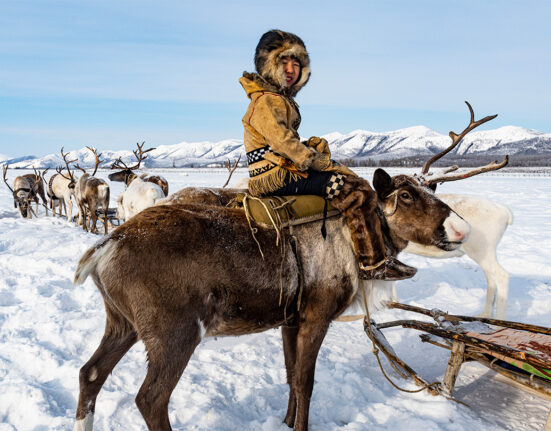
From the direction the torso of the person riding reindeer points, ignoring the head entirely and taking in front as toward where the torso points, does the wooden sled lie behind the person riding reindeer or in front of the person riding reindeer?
in front

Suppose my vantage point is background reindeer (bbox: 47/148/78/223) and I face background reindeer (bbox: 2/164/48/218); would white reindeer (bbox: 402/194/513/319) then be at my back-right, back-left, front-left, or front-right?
back-left

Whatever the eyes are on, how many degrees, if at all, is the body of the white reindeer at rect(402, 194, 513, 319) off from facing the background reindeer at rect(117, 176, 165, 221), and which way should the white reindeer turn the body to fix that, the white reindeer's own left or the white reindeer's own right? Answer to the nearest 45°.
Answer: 0° — it already faces it

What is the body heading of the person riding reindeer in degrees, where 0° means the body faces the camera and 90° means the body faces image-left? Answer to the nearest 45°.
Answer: approximately 270°

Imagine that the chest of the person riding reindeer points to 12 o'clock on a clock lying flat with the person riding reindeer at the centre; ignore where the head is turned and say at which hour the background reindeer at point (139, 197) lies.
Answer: The background reindeer is roughly at 8 o'clock from the person riding reindeer.

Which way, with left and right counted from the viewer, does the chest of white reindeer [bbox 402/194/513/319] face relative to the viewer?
facing to the left of the viewer

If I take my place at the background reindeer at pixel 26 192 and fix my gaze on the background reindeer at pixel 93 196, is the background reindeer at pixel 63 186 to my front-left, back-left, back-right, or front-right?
front-left

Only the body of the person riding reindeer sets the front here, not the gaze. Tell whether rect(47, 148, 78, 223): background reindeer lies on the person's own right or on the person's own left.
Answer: on the person's own left

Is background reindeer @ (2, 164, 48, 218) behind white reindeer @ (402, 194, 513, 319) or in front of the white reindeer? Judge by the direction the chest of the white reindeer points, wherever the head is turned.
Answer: in front
